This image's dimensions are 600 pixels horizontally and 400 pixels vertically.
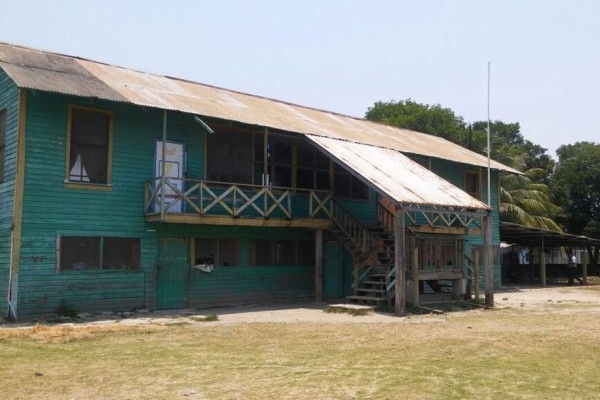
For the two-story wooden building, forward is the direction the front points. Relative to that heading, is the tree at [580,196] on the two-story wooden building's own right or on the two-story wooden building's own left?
on the two-story wooden building's own left

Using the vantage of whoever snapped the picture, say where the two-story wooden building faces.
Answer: facing the viewer and to the right of the viewer

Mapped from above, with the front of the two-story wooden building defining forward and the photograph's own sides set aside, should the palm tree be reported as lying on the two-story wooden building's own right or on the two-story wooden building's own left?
on the two-story wooden building's own left
